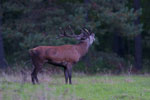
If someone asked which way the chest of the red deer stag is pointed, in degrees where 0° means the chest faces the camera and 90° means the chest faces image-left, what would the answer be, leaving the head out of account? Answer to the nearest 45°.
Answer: approximately 270°
